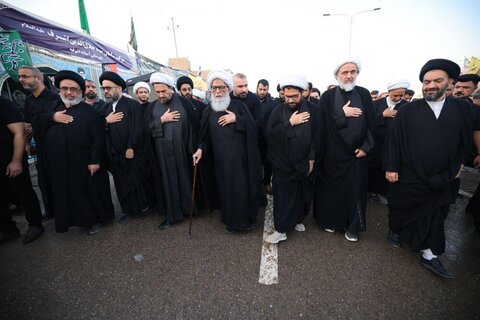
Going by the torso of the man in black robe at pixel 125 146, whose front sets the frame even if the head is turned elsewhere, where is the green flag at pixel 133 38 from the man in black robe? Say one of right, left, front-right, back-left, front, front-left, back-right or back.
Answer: back-right

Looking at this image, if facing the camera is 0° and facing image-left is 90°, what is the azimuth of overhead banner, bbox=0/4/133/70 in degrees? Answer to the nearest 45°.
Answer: approximately 315°

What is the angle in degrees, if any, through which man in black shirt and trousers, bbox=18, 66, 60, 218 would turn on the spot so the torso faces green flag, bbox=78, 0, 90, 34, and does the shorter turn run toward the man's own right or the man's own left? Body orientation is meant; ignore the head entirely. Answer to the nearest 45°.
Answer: approximately 135° to the man's own right

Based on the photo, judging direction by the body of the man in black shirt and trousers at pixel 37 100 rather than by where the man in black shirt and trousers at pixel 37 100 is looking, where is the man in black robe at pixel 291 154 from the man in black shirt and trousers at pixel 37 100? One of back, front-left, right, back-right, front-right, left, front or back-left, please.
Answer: left

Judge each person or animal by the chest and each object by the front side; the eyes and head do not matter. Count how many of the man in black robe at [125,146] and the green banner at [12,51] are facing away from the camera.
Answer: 0

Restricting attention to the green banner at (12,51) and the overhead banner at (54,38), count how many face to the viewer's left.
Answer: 0

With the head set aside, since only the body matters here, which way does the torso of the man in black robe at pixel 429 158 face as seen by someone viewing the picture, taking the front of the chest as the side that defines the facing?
toward the camera

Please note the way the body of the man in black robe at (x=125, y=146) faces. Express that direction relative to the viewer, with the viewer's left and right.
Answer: facing the viewer and to the left of the viewer

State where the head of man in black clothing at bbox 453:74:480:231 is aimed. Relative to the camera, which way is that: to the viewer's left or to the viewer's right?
to the viewer's left

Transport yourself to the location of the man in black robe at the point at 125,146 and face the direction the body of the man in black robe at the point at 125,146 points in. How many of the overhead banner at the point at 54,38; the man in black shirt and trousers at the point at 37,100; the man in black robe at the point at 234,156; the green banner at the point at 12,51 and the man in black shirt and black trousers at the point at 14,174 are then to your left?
1

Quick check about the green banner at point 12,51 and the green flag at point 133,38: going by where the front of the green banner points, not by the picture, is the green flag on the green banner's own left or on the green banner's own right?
on the green banner's own left

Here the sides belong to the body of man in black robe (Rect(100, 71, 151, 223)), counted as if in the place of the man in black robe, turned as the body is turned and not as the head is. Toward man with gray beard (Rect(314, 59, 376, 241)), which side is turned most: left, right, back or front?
left

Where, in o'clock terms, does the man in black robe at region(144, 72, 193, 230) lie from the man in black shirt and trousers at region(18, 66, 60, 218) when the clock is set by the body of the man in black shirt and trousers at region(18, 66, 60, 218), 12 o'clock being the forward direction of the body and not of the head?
the man in black robe at region(144, 72, 193, 230) is roughly at 9 o'clock from the man in black shirt and trousers at region(18, 66, 60, 218).

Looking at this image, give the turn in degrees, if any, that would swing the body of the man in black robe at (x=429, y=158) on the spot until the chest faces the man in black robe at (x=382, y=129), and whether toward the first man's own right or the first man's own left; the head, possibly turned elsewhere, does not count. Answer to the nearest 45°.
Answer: approximately 180°
